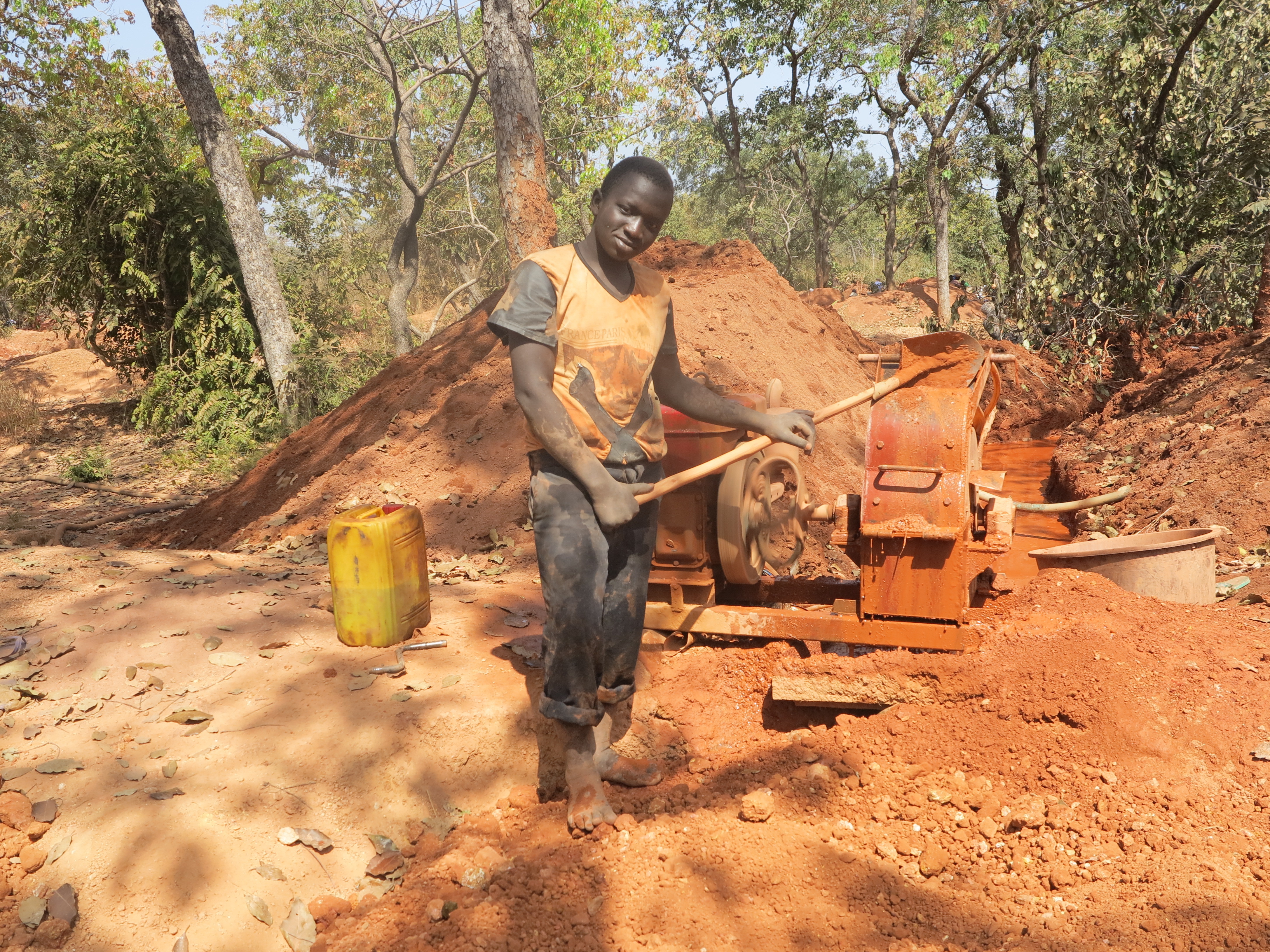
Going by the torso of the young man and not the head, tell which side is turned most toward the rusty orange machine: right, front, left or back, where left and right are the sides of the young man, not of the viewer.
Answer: left

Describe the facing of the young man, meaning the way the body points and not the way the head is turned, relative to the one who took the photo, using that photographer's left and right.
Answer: facing the viewer and to the right of the viewer

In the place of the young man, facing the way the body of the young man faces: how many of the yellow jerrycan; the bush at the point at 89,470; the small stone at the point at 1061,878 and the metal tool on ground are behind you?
3

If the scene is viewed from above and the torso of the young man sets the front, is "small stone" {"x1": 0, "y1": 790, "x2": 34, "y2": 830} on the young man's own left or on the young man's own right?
on the young man's own right

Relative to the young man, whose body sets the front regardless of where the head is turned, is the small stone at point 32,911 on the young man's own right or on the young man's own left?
on the young man's own right

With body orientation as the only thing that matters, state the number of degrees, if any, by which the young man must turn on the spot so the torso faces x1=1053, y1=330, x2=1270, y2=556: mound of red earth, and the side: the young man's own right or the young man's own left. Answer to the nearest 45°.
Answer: approximately 90° to the young man's own left

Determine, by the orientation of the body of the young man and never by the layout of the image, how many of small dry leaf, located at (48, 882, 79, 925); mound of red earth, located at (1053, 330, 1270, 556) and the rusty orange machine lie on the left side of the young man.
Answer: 2

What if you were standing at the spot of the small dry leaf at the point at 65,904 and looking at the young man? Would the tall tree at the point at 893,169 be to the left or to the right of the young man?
left

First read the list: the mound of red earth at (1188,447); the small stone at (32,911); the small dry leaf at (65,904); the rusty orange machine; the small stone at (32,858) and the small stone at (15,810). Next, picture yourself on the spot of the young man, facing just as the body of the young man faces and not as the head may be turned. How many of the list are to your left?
2

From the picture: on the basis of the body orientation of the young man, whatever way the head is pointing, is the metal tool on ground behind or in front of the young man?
behind

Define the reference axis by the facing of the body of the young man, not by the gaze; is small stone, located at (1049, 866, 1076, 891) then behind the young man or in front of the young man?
in front

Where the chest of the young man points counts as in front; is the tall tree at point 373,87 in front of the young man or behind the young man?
behind
